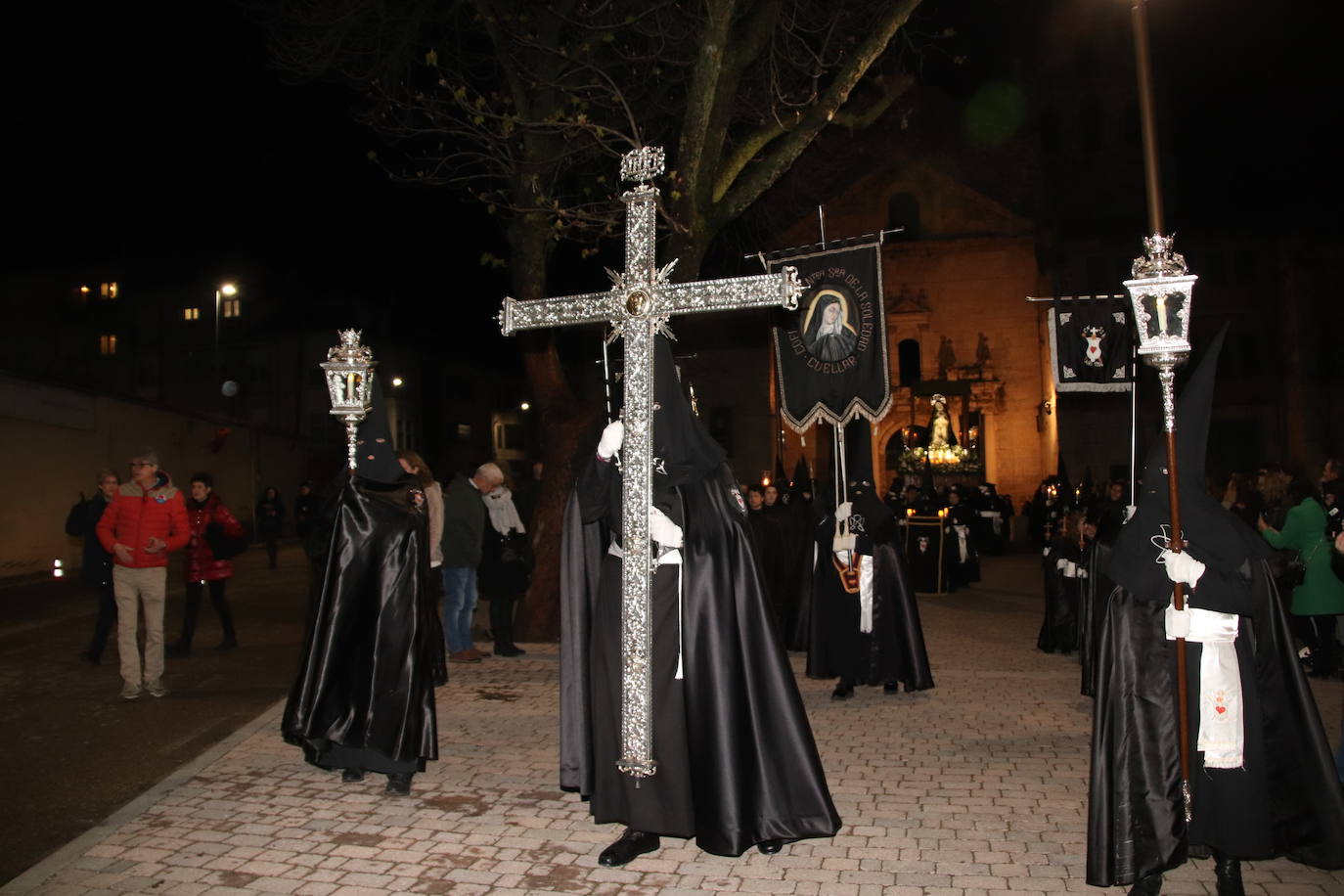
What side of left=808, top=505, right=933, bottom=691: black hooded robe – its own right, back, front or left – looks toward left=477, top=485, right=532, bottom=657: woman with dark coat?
right

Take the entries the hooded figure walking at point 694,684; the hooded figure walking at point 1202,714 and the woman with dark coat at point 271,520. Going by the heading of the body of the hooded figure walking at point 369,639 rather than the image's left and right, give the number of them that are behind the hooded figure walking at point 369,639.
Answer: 1

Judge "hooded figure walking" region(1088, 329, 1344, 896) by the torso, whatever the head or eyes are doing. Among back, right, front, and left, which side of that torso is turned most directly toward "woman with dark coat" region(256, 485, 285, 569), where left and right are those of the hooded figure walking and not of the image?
right

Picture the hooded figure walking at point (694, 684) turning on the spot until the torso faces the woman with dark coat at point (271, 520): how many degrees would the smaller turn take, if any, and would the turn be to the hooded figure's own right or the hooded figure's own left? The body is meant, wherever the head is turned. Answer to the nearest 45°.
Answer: approximately 90° to the hooded figure's own right

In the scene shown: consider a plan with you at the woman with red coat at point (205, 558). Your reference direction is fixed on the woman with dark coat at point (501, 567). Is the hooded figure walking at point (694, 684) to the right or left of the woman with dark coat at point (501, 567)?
right

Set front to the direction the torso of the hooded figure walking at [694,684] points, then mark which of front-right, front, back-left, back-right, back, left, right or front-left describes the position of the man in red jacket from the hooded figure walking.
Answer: right

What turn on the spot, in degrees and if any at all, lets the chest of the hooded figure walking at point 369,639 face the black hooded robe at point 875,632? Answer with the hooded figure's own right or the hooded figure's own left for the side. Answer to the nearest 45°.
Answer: approximately 90° to the hooded figure's own left

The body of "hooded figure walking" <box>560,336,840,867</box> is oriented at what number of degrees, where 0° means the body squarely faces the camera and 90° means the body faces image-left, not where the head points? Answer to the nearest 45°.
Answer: approximately 45°

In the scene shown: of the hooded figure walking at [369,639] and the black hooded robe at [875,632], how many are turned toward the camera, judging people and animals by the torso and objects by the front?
2

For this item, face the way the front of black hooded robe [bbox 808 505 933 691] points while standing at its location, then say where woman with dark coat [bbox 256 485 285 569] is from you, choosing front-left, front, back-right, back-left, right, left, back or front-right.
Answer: back-right

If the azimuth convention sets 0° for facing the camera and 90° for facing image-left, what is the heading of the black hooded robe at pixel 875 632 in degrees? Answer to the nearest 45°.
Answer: approximately 0°

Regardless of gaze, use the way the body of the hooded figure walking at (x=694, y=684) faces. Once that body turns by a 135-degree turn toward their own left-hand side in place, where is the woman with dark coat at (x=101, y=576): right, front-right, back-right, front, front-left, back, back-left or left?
back-left
